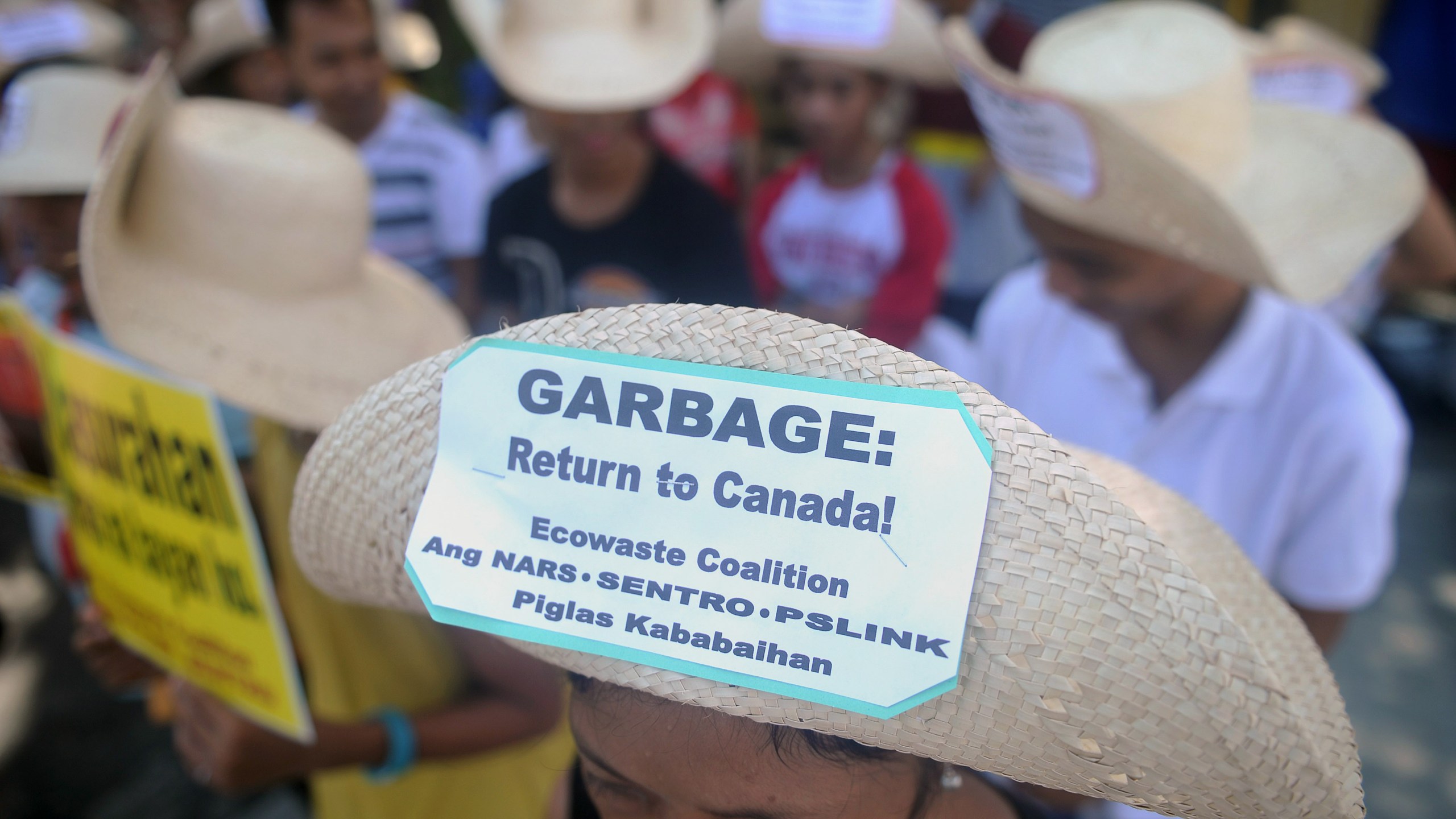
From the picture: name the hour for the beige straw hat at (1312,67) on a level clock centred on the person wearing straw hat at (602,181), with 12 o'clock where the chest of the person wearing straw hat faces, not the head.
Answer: The beige straw hat is roughly at 9 o'clock from the person wearing straw hat.

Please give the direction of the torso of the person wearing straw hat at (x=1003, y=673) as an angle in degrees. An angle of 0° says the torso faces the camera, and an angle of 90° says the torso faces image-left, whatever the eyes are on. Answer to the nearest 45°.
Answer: approximately 45°

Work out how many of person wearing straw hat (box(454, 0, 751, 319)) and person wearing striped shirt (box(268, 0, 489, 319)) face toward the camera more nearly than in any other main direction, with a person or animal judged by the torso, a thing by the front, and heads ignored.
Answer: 2

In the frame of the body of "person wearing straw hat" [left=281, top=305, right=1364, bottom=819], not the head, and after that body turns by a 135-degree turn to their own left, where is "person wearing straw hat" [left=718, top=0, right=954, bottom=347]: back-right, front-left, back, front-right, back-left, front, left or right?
left

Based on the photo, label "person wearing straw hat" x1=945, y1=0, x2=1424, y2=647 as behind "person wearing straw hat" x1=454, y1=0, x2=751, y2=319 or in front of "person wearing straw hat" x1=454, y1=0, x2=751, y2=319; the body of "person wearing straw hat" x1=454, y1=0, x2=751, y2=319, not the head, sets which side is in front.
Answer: in front

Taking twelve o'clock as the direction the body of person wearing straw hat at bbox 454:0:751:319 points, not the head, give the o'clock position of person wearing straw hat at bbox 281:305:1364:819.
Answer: person wearing straw hat at bbox 281:305:1364:819 is roughly at 12 o'clock from person wearing straw hat at bbox 454:0:751:319.

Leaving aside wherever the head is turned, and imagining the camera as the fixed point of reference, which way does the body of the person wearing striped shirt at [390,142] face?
toward the camera

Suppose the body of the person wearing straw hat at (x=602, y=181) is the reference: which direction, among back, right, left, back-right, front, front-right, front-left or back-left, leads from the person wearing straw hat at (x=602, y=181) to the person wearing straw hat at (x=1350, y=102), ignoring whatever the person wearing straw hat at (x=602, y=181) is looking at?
left

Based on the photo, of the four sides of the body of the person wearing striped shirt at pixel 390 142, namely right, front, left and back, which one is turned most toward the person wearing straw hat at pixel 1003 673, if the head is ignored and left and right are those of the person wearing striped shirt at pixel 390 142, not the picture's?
front

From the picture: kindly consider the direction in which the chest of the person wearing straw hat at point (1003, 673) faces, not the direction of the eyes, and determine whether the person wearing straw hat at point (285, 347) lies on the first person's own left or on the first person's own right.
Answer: on the first person's own right

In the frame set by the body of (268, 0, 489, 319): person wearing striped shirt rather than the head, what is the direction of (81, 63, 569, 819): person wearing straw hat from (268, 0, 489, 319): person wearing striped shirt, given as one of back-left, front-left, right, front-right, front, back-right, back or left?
front

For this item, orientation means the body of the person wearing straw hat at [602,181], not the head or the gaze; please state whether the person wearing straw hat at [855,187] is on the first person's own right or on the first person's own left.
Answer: on the first person's own left

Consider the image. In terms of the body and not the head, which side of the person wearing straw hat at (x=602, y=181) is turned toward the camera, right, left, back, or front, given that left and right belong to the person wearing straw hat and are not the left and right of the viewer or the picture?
front
